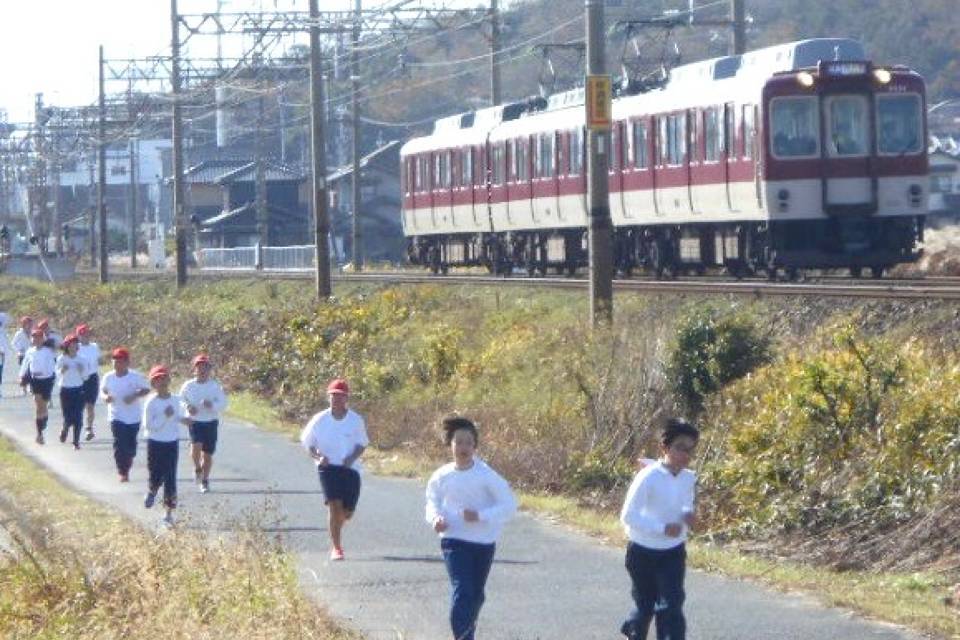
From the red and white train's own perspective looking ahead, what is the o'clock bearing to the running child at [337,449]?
The running child is roughly at 2 o'clock from the red and white train.

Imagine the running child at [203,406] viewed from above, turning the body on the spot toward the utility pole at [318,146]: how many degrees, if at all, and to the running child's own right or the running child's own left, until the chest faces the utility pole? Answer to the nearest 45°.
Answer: approximately 180°

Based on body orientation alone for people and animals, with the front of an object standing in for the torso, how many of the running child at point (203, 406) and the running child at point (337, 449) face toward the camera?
2

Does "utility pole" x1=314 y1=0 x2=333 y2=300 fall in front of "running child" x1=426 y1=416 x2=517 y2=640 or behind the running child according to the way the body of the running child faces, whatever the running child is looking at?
behind

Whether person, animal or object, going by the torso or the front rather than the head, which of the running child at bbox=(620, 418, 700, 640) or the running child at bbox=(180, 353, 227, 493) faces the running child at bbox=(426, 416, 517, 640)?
the running child at bbox=(180, 353, 227, 493)

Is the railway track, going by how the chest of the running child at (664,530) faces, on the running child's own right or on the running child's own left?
on the running child's own left

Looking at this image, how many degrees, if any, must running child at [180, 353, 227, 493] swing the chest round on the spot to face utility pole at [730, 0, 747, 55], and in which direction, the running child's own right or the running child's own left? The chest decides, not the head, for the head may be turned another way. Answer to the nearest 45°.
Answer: approximately 135° to the running child's own left

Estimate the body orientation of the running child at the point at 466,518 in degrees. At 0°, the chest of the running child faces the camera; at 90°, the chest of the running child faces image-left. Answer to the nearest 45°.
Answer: approximately 0°

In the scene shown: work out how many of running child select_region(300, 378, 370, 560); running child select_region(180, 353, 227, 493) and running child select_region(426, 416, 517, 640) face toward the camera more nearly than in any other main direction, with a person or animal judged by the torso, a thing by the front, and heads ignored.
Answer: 3

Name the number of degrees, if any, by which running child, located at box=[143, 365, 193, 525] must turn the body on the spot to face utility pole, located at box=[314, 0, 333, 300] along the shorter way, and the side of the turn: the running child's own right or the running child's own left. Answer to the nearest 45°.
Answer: approximately 135° to the running child's own left
